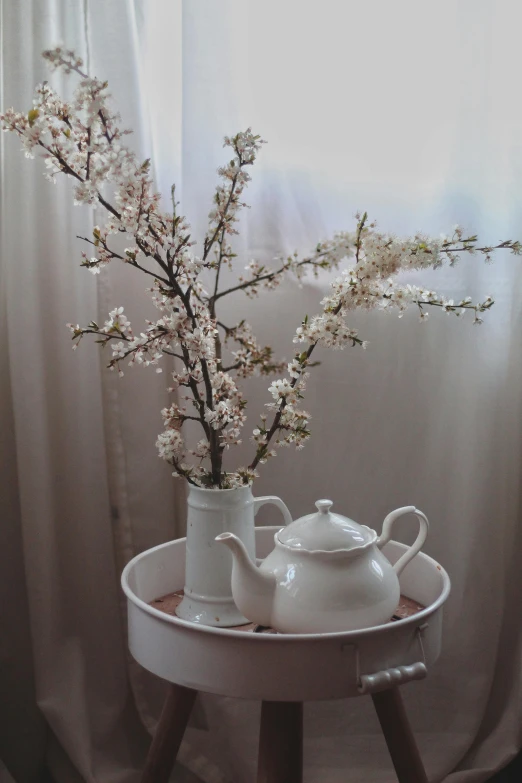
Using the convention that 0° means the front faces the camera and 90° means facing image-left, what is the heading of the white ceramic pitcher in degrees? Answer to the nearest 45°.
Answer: approximately 90°

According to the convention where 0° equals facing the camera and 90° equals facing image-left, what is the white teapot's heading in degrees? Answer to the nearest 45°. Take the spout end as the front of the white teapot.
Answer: approximately 90°

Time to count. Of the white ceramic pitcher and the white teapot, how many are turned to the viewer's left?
2

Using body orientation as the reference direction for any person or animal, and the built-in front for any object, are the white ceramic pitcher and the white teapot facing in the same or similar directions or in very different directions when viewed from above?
same or similar directions
